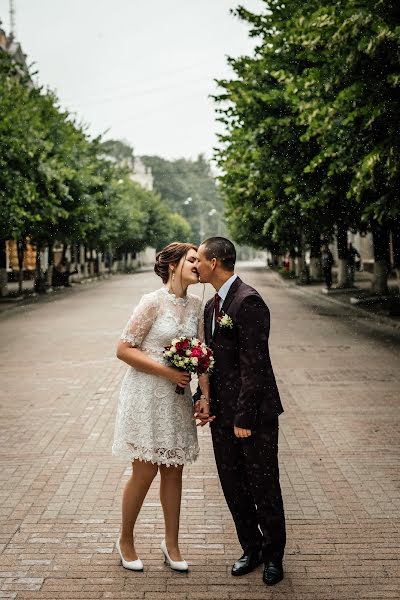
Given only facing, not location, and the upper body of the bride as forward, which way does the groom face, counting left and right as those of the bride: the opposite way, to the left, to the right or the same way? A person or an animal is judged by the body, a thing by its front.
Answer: to the right

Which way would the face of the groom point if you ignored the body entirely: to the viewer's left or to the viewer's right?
to the viewer's left
